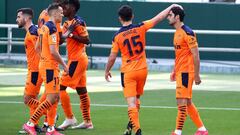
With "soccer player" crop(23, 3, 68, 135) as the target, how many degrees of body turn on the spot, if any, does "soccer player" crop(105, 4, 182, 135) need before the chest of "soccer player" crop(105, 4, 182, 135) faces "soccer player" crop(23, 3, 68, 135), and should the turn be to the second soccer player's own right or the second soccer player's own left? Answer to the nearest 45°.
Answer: approximately 90° to the second soccer player's own left

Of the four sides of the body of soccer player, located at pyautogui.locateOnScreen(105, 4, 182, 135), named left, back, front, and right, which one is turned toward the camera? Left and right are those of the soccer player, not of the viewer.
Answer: back

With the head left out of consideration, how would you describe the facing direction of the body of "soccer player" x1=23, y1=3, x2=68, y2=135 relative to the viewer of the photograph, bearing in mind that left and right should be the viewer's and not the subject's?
facing to the right of the viewer

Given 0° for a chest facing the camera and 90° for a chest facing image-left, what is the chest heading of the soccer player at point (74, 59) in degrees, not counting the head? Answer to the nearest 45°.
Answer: approximately 90°

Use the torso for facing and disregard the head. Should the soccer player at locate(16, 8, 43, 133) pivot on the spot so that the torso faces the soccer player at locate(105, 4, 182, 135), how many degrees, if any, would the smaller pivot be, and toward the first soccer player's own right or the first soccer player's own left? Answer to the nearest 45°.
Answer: approximately 135° to the first soccer player's own left
